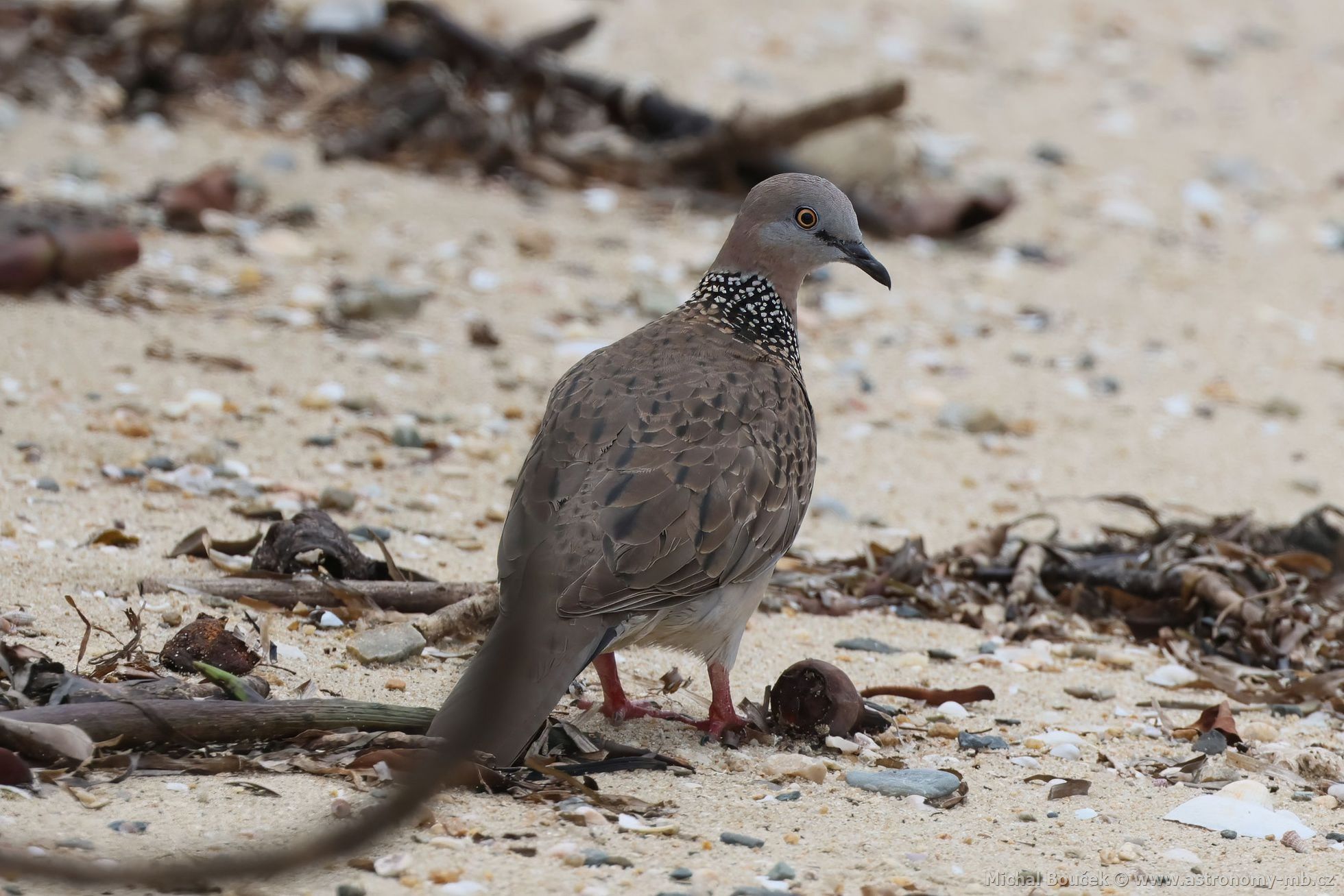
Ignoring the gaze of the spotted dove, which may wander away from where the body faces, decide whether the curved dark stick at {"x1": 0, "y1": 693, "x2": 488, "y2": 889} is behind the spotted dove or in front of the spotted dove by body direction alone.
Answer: behind

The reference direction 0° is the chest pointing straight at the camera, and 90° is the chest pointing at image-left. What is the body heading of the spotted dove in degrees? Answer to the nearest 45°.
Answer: approximately 225°

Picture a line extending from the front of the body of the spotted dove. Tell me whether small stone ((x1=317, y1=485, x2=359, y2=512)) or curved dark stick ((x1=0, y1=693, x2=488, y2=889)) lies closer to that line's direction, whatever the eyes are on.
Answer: the small stone

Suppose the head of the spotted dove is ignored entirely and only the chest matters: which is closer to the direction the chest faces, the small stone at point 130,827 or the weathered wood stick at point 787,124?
the weathered wood stick

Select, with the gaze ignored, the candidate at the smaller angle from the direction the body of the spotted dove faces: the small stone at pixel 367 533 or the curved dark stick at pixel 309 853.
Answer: the small stone

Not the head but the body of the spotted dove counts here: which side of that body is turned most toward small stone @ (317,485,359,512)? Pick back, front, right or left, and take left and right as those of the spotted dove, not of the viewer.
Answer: left

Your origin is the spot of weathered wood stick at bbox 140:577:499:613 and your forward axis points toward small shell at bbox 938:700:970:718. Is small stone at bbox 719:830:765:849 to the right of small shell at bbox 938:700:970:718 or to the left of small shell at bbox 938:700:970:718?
right

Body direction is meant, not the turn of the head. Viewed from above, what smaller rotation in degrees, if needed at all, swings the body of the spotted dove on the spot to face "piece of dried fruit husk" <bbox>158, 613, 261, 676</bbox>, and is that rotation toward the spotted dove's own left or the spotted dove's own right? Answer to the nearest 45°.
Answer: approximately 135° to the spotted dove's own left

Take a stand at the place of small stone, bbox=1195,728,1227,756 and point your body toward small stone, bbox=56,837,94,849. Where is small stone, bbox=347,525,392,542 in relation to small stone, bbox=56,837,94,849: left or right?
right

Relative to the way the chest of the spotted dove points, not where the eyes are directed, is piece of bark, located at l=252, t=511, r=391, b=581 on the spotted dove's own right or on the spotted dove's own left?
on the spotted dove's own left

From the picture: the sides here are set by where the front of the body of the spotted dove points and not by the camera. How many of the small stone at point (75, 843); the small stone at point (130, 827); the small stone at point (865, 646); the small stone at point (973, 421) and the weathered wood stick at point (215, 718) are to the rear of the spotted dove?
3

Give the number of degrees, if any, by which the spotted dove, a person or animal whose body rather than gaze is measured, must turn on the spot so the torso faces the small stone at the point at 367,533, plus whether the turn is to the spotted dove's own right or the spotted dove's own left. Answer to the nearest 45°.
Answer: approximately 90° to the spotted dove's own left

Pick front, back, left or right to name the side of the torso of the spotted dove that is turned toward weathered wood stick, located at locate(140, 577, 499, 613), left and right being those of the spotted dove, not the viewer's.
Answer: left
